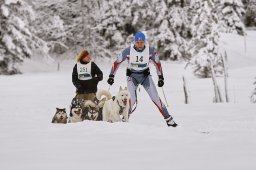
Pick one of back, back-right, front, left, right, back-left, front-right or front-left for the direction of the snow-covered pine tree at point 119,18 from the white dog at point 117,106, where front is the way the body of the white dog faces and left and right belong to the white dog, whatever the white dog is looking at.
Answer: back-left

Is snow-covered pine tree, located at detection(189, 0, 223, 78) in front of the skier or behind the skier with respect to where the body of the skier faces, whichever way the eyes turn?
behind

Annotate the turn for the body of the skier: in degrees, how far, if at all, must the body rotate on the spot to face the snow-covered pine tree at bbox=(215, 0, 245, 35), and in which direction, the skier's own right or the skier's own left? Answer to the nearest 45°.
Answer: approximately 180°

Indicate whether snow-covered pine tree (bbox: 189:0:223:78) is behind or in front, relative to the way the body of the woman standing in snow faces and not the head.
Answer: behind

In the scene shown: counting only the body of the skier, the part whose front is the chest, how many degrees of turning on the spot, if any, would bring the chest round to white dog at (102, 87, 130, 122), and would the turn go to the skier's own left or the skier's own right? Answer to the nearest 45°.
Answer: approximately 45° to the skier's own right

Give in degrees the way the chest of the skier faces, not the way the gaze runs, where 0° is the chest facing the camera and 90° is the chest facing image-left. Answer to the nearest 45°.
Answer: approximately 0°

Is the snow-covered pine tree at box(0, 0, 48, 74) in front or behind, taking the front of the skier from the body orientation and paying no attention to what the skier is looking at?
behind

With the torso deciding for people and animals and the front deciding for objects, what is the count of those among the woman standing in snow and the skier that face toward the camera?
2

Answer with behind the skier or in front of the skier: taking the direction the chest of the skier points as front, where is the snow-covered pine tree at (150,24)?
behind

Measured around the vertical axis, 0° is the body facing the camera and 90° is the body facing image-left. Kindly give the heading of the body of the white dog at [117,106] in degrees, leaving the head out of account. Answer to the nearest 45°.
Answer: approximately 315°
